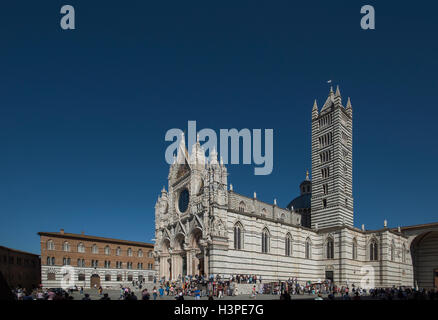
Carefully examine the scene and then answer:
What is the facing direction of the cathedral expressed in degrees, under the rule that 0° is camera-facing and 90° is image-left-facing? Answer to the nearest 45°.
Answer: approximately 45°
